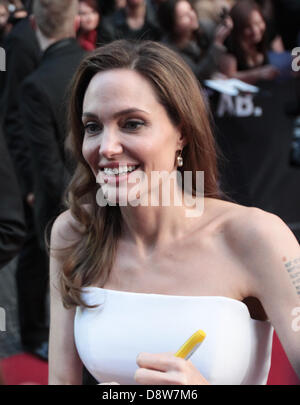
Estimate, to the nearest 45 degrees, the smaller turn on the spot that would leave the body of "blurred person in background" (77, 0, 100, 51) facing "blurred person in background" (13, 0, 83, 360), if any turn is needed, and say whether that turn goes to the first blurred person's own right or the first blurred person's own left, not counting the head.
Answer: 0° — they already face them

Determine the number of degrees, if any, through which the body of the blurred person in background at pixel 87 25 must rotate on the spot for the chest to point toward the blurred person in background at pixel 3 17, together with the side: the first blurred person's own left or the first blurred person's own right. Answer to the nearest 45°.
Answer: approximately 90° to the first blurred person's own right

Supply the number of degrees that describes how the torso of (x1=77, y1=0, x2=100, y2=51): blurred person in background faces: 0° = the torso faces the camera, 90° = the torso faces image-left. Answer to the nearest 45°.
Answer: approximately 0°

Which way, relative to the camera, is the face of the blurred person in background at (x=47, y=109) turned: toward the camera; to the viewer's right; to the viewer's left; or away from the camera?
away from the camera

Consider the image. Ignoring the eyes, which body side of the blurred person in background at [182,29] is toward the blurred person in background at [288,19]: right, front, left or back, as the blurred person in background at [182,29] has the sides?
left

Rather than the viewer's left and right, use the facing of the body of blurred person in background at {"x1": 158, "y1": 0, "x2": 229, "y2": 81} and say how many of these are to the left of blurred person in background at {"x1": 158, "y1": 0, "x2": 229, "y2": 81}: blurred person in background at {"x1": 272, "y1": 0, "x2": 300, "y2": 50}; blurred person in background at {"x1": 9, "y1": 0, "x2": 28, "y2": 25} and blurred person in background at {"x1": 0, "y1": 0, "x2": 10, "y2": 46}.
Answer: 1

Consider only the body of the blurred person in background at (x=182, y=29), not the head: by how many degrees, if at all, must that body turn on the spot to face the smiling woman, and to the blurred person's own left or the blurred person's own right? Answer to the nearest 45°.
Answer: approximately 45° to the blurred person's own right

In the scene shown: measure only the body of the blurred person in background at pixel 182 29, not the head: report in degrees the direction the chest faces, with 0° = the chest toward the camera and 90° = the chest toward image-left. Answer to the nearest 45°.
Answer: approximately 315°
